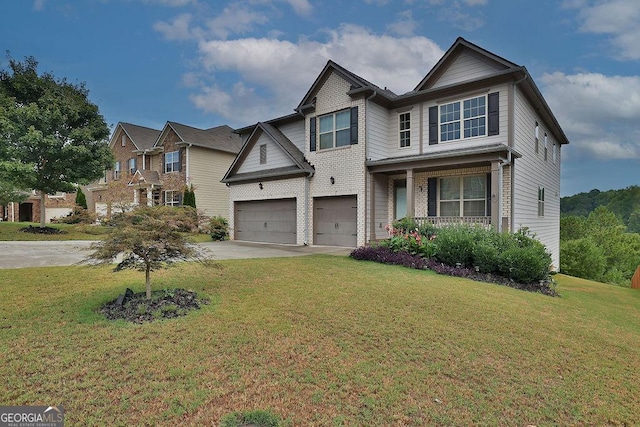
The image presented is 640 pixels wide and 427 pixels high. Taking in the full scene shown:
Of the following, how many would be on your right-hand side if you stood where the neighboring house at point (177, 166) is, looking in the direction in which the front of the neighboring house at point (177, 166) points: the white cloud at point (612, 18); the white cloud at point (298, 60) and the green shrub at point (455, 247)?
0

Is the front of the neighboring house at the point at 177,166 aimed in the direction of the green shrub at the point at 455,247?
no

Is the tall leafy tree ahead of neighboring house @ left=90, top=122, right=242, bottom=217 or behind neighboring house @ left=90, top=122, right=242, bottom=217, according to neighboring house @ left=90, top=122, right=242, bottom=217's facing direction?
ahead

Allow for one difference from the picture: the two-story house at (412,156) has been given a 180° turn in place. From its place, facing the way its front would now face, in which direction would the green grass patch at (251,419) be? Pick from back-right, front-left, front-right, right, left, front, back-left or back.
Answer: back-right

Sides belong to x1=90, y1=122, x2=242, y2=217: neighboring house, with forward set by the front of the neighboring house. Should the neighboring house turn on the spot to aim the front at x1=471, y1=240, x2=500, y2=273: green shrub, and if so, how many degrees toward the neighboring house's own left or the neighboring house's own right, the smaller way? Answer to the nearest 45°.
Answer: approximately 45° to the neighboring house's own left

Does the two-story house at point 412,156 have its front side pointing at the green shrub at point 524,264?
no

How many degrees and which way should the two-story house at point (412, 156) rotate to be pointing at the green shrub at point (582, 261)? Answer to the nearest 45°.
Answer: approximately 180°

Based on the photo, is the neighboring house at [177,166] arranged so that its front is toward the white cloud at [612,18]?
no

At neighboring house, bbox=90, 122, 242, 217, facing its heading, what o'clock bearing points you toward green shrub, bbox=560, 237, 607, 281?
The green shrub is roughly at 8 o'clock from the neighboring house.

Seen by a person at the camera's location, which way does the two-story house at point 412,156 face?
facing the viewer and to the left of the viewer

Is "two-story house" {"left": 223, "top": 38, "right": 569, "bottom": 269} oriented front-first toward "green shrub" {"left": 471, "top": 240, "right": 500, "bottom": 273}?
no

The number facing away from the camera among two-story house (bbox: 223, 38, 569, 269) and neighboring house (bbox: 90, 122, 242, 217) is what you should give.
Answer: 0

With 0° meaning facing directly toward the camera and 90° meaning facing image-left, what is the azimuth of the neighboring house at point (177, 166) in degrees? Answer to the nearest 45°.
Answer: approximately 45°

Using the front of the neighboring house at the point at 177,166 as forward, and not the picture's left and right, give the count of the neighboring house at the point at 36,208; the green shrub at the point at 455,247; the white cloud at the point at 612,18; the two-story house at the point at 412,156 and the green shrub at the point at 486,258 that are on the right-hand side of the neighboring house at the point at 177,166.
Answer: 1
